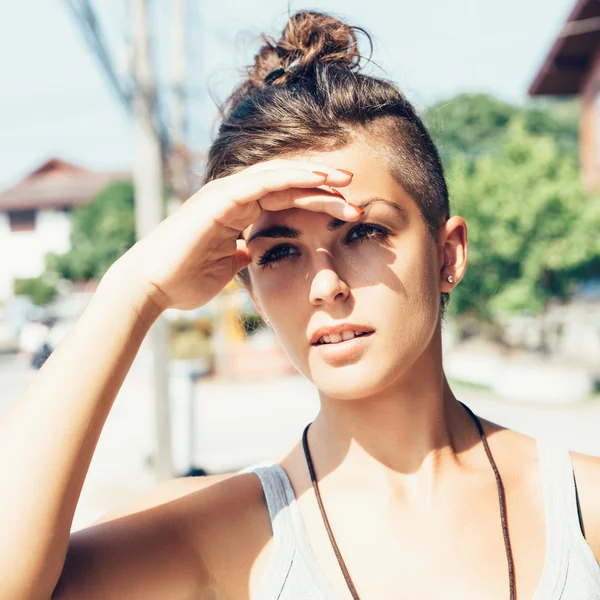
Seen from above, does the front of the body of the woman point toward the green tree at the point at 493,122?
no

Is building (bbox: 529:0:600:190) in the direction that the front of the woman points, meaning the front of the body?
no

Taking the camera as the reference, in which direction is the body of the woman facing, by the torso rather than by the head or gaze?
toward the camera

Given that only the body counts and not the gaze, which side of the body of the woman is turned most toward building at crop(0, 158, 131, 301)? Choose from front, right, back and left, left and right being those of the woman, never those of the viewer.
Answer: back

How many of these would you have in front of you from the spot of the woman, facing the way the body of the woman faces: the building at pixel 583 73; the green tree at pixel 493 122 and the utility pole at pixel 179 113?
0

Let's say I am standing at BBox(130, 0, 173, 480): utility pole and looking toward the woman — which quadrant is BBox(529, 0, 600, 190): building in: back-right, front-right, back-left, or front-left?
back-left

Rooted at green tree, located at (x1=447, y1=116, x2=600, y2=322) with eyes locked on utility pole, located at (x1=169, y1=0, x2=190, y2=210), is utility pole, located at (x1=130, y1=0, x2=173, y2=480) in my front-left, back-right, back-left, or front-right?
front-left

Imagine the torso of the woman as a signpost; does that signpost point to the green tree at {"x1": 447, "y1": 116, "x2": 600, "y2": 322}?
no

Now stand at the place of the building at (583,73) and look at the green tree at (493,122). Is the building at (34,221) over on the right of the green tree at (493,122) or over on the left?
left

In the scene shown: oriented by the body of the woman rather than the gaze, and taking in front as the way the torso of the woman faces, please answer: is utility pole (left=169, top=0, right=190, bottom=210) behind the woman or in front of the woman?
behind

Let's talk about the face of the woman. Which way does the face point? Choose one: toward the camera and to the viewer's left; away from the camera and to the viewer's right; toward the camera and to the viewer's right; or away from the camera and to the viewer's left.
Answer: toward the camera and to the viewer's left

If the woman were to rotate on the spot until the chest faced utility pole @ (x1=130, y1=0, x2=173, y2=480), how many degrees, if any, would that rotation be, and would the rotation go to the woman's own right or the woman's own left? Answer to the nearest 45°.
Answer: approximately 180°
